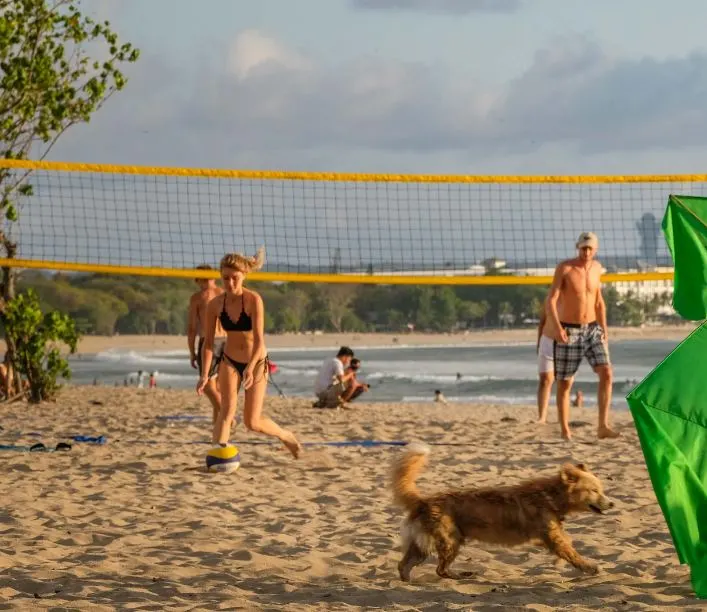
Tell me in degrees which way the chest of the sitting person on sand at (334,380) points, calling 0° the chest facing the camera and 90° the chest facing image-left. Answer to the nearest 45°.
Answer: approximately 270°

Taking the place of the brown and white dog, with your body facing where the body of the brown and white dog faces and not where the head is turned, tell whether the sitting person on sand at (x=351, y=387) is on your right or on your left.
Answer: on your left

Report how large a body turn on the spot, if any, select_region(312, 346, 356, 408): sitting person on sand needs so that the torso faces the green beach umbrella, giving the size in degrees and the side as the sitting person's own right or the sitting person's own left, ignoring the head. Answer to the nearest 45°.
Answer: approximately 90° to the sitting person's own right

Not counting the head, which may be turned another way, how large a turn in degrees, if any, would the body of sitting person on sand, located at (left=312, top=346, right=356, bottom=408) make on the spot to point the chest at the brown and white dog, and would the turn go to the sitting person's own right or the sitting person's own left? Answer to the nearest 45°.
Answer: approximately 90° to the sitting person's own right

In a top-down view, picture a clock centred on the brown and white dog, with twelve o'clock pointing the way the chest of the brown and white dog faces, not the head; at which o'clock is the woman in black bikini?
The woman in black bikini is roughly at 8 o'clock from the brown and white dog.

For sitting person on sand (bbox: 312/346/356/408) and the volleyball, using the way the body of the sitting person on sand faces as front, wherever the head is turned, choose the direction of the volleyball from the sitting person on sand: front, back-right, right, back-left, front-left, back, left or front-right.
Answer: right

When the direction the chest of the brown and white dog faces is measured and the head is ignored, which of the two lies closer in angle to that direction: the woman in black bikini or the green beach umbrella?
the green beach umbrella

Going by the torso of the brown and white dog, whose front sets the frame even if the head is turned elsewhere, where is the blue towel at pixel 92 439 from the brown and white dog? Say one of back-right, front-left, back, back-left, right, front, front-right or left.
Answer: back-left

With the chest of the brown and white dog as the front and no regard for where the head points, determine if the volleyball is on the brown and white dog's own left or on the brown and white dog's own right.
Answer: on the brown and white dog's own left

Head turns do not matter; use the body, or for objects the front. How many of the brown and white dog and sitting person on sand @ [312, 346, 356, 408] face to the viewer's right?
2

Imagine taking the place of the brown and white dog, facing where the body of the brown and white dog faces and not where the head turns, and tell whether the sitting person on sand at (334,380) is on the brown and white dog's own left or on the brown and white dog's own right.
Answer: on the brown and white dog's own left

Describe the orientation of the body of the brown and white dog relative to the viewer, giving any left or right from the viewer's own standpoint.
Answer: facing to the right of the viewer
